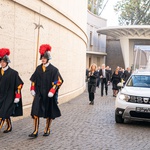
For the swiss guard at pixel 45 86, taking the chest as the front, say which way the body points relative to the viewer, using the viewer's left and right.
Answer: facing the viewer and to the left of the viewer

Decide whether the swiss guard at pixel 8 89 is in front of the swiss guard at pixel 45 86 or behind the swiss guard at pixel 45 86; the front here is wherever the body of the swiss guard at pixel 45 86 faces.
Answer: in front

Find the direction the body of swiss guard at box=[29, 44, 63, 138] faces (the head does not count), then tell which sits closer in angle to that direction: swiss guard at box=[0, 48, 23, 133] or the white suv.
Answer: the swiss guard

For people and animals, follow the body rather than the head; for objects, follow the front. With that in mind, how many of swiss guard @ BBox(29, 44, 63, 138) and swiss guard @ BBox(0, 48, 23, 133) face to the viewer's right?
0

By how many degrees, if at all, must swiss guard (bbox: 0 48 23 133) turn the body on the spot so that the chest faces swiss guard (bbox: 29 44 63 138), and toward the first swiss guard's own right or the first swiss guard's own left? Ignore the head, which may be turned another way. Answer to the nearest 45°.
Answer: approximately 135° to the first swiss guard's own left

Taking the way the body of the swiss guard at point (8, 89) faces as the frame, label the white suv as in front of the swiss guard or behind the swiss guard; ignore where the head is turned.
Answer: behind
